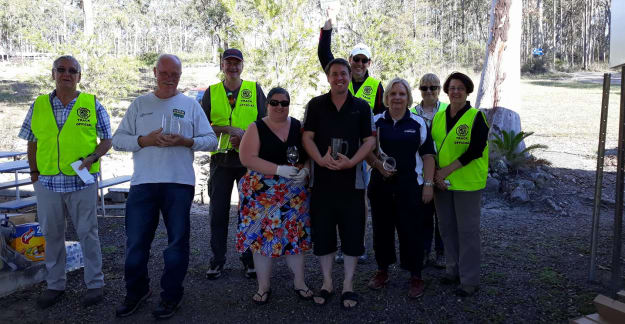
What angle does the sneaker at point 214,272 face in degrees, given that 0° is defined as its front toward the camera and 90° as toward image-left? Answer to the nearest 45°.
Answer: approximately 45°

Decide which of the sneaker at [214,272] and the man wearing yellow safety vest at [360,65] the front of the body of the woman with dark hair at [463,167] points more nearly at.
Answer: the sneaker

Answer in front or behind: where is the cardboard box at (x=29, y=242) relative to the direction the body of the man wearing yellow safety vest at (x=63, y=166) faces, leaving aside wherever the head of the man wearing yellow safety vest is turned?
behind

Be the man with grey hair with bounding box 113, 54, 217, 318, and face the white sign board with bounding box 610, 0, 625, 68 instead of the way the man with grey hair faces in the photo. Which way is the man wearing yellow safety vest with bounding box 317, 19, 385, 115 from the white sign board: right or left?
left

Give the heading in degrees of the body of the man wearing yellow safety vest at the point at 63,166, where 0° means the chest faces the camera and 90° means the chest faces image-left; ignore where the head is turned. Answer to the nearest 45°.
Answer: approximately 0°

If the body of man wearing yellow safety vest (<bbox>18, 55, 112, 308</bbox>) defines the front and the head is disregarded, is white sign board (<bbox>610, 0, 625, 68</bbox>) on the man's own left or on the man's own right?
on the man's own left

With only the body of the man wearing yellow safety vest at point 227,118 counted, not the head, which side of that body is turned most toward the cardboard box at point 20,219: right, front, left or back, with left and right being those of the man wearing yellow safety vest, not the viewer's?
right
